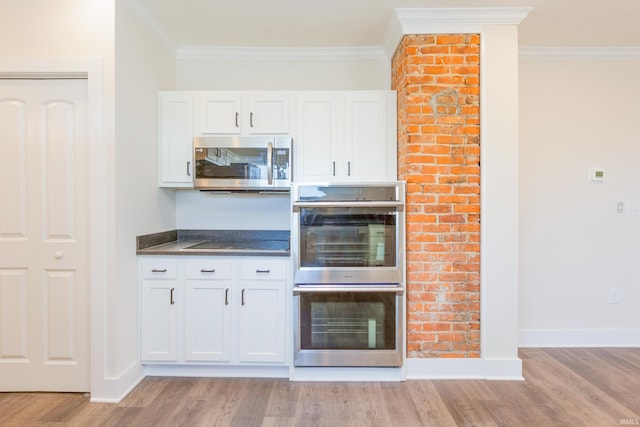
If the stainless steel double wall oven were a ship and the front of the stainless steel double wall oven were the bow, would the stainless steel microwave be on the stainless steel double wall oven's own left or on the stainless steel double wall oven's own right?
on the stainless steel double wall oven's own right

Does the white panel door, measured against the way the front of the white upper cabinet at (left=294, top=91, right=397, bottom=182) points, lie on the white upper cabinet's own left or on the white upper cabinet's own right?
on the white upper cabinet's own right

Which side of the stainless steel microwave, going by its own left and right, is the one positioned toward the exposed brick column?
left

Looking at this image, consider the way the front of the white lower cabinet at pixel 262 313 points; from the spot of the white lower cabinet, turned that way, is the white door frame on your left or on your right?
on your right
